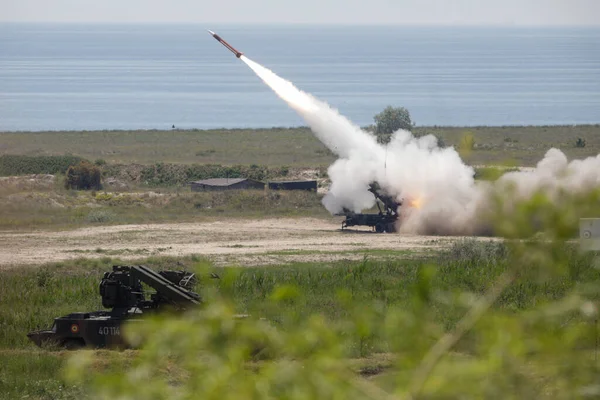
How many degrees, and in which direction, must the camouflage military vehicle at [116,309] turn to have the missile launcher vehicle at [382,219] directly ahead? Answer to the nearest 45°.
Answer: approximately 135° to its right

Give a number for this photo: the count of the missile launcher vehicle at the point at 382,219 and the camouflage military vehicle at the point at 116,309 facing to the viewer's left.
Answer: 2

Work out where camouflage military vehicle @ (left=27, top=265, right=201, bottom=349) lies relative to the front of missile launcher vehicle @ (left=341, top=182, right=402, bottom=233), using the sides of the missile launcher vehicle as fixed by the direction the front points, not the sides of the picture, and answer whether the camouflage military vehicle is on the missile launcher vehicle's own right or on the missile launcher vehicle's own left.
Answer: on the missile launcher vehicle's own left

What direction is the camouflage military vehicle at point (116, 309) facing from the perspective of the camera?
to the viewer's left

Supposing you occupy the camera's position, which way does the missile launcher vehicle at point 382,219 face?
facing to the left of the viewer

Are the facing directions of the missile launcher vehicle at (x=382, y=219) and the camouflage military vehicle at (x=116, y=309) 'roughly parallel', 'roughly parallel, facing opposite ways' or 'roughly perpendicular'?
roughly parallel
